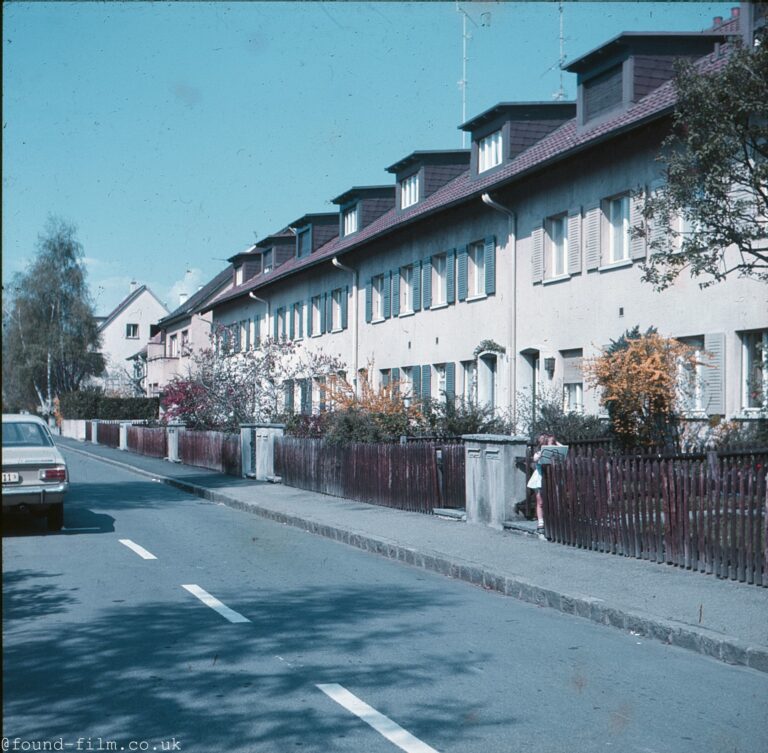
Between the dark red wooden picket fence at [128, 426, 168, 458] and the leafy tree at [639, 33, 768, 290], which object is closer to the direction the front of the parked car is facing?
the dark red wooden picket fence

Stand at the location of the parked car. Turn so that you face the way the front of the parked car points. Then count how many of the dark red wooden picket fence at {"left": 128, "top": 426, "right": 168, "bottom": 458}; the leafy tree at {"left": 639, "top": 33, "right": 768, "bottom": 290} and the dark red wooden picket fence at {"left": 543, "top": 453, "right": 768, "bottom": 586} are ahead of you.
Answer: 1

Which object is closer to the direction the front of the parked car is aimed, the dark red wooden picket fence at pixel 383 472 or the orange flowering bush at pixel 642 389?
the dark red wooden picket fence

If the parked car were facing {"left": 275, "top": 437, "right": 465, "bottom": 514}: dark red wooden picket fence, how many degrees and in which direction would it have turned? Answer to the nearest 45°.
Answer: approximately 45° to its right

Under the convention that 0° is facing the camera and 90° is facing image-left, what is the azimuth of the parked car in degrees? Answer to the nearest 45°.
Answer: approximately 180°

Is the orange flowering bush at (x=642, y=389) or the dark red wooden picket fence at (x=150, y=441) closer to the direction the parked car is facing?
the dark red wooden picket fence

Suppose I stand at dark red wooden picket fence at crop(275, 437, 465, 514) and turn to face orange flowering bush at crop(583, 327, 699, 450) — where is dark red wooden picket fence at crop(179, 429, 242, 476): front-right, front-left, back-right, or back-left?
back-left

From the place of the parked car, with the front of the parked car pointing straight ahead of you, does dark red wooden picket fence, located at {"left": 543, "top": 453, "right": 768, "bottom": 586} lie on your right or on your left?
on your right

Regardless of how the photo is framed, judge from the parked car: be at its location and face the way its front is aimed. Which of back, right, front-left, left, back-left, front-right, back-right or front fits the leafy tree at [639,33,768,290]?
back-right

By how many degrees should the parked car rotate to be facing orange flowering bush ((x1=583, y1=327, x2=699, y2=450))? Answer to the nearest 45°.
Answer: approximately 90° to its right

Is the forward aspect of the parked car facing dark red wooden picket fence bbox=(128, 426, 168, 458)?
yes
